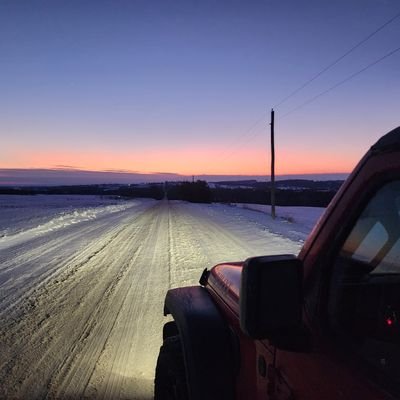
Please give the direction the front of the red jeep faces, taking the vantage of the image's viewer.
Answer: facing away from the viewer and to the left of the viewer
